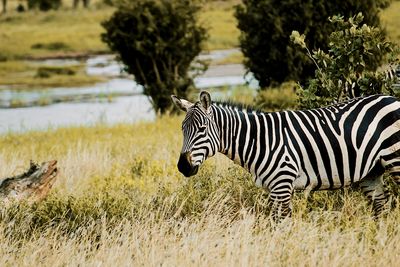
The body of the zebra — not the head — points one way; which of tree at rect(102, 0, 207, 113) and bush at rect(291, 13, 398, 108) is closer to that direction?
the tree

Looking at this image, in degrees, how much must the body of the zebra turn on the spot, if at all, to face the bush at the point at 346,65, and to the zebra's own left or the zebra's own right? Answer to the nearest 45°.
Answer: approximately 90° to the zebra's own right

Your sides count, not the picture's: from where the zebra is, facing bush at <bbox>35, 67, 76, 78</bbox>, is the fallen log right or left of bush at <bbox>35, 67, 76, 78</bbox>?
left

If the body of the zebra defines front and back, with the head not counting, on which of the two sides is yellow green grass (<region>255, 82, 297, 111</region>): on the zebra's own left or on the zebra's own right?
on the zebra's own right

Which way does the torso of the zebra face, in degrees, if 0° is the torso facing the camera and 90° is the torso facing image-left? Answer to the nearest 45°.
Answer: approximately 90°

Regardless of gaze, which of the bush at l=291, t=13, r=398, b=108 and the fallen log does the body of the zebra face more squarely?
the fallen log

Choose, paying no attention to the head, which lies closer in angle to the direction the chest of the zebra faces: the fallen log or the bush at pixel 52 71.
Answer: the fallen log

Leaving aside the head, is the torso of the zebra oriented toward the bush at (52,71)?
no

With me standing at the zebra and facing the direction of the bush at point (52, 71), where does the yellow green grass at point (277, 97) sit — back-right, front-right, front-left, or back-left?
front-right

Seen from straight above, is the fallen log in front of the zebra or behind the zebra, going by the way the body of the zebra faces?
in front

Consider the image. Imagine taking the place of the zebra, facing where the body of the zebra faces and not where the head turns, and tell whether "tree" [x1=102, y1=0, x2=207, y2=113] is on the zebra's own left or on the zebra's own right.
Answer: on the zebra's own right
